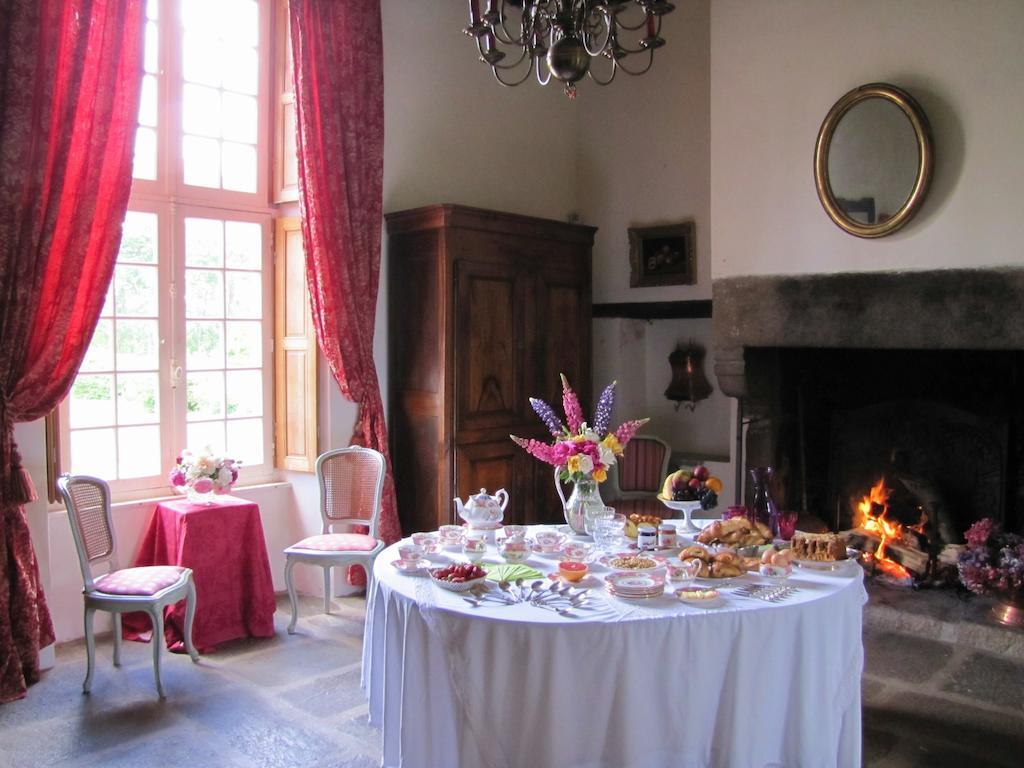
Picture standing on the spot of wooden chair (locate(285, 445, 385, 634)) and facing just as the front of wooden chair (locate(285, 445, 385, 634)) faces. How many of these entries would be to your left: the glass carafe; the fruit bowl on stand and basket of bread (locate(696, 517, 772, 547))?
3

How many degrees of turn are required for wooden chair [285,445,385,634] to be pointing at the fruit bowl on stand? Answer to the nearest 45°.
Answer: approximately 90° to its left

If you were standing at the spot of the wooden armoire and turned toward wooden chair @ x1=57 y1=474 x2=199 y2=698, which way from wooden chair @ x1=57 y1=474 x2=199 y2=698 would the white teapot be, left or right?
left

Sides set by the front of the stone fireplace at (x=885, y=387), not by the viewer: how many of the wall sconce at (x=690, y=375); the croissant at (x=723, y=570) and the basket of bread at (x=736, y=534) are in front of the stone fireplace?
2

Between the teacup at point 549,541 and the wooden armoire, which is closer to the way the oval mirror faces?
the teacup

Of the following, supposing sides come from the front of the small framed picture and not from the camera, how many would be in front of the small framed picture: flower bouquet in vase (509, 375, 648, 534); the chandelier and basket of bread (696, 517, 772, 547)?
3

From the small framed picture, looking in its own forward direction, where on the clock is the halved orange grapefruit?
The halved orange grapefruit is roughly at 12 o'clock from the small framed picture.

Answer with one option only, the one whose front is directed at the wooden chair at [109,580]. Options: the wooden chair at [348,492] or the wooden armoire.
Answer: the wooden chair at [348,492]

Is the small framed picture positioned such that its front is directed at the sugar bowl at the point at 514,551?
yes
